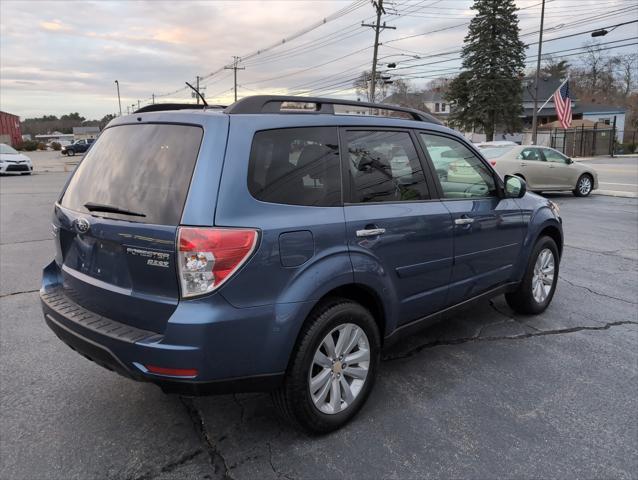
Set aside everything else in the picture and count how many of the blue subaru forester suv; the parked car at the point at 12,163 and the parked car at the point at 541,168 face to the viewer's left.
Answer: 0

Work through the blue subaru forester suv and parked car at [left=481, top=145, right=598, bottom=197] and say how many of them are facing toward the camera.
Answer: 0

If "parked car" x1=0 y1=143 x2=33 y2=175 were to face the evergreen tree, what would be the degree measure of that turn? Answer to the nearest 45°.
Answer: approximately 45° to its left

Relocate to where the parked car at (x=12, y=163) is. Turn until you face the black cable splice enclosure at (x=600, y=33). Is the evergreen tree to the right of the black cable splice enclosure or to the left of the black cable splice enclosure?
left

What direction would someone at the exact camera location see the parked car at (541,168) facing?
facing away from the viewer and to the right of the viewer

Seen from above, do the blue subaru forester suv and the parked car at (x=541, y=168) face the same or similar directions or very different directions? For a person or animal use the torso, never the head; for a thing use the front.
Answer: same or similar directions

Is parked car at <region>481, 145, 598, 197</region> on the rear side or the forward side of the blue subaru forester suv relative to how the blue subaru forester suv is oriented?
on the forward side

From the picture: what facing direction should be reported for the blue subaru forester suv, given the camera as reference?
facing away from the viewer and to the right of the viewer

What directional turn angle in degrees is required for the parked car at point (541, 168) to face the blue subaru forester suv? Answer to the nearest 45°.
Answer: approximately 135° to its right

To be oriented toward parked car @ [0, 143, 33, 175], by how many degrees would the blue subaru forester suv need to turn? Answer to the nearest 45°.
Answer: approximately 90° to its left

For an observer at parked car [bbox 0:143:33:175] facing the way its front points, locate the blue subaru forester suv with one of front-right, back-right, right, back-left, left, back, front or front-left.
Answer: front-right

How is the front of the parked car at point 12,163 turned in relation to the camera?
facing the viewer and to the right of the viewer

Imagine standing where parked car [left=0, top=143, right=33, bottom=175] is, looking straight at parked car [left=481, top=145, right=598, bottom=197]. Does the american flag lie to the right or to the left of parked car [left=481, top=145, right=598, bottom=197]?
left

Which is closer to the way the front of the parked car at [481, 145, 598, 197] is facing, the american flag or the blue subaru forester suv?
the american flag

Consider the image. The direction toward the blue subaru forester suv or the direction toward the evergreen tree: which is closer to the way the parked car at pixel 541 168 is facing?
the evergreen tree

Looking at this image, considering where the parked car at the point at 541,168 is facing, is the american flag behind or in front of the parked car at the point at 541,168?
in front

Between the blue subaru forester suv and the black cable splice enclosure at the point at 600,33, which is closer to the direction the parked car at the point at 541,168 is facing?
the black cable splice enclosure
